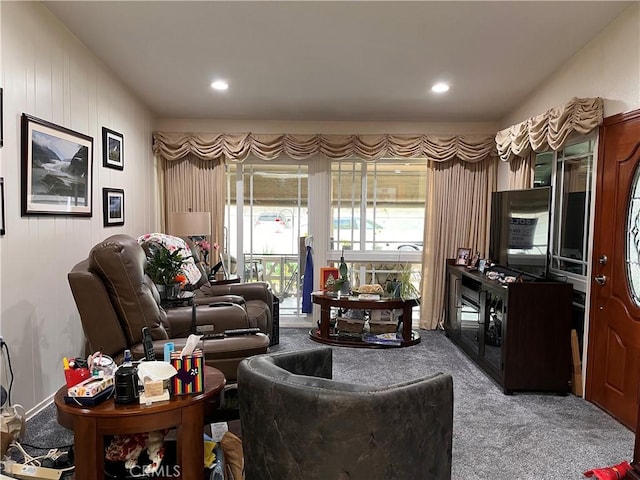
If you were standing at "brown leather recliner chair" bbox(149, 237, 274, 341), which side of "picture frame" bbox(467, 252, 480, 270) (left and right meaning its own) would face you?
front

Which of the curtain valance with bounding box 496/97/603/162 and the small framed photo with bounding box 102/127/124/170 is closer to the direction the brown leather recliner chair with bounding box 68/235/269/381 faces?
the curtain valance

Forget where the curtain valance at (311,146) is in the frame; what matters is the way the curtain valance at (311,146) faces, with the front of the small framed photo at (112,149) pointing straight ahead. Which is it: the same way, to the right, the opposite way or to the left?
to the right

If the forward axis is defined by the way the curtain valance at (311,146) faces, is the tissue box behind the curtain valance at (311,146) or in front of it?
in front

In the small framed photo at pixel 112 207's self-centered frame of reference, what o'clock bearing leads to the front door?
The front door is roughly at 12 o'clock from the small framed photo.

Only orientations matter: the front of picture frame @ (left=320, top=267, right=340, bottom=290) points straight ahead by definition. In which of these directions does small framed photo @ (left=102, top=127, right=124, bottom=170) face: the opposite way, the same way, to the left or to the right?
to the left

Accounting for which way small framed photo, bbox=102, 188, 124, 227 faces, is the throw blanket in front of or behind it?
in front

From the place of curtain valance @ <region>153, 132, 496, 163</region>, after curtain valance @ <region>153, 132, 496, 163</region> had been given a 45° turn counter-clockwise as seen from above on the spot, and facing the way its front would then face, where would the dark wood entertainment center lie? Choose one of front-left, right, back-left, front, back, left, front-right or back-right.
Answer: front

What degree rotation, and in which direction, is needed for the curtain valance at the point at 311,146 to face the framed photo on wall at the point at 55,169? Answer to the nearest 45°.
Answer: approximately 45° to its right

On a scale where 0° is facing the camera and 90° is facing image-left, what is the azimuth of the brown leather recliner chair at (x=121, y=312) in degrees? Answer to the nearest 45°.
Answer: approximately 270°

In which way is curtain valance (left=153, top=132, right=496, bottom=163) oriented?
toward the camera

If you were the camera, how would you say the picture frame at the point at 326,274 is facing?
facing the viewer

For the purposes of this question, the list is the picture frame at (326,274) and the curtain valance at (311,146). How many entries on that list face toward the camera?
2

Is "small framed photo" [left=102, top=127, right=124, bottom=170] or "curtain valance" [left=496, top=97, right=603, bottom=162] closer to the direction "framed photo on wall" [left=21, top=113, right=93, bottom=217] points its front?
the curtain valance

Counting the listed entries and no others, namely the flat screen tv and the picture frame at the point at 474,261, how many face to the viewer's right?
0

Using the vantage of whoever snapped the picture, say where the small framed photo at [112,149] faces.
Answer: facing the viewer and to the right of the viewer
